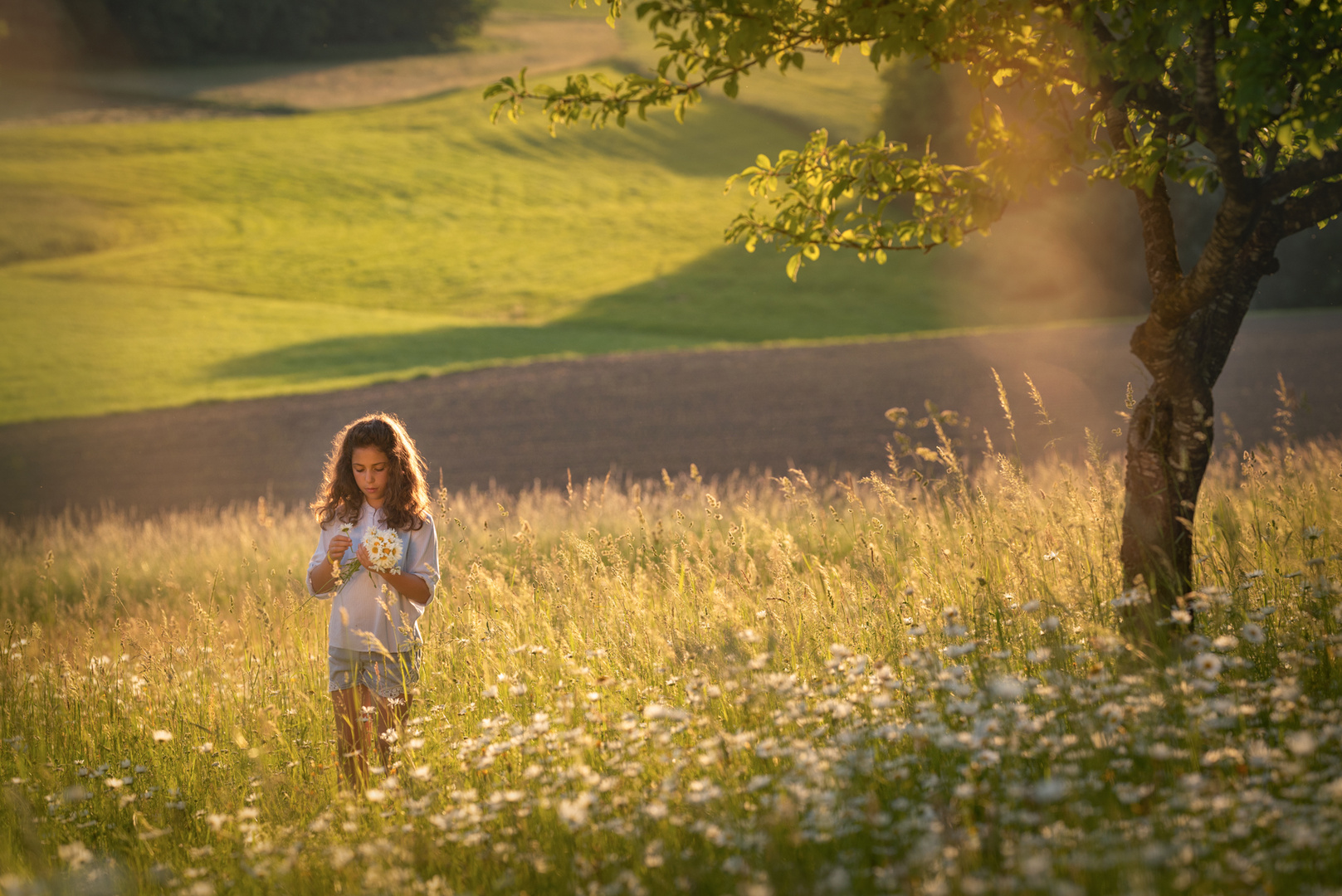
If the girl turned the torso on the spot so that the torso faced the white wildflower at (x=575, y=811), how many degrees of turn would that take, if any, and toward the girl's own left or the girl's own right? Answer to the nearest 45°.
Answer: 0° — they already face it

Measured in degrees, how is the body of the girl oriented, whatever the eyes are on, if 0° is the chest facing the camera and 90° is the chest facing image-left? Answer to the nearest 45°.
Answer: approximately 0°

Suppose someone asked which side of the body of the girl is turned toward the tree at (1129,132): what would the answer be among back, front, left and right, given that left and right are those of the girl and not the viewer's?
left

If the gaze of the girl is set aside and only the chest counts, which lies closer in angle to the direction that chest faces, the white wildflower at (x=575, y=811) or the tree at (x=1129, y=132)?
the white wildflower

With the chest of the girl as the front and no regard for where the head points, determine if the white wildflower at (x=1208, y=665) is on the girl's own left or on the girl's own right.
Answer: on the girl's own left
